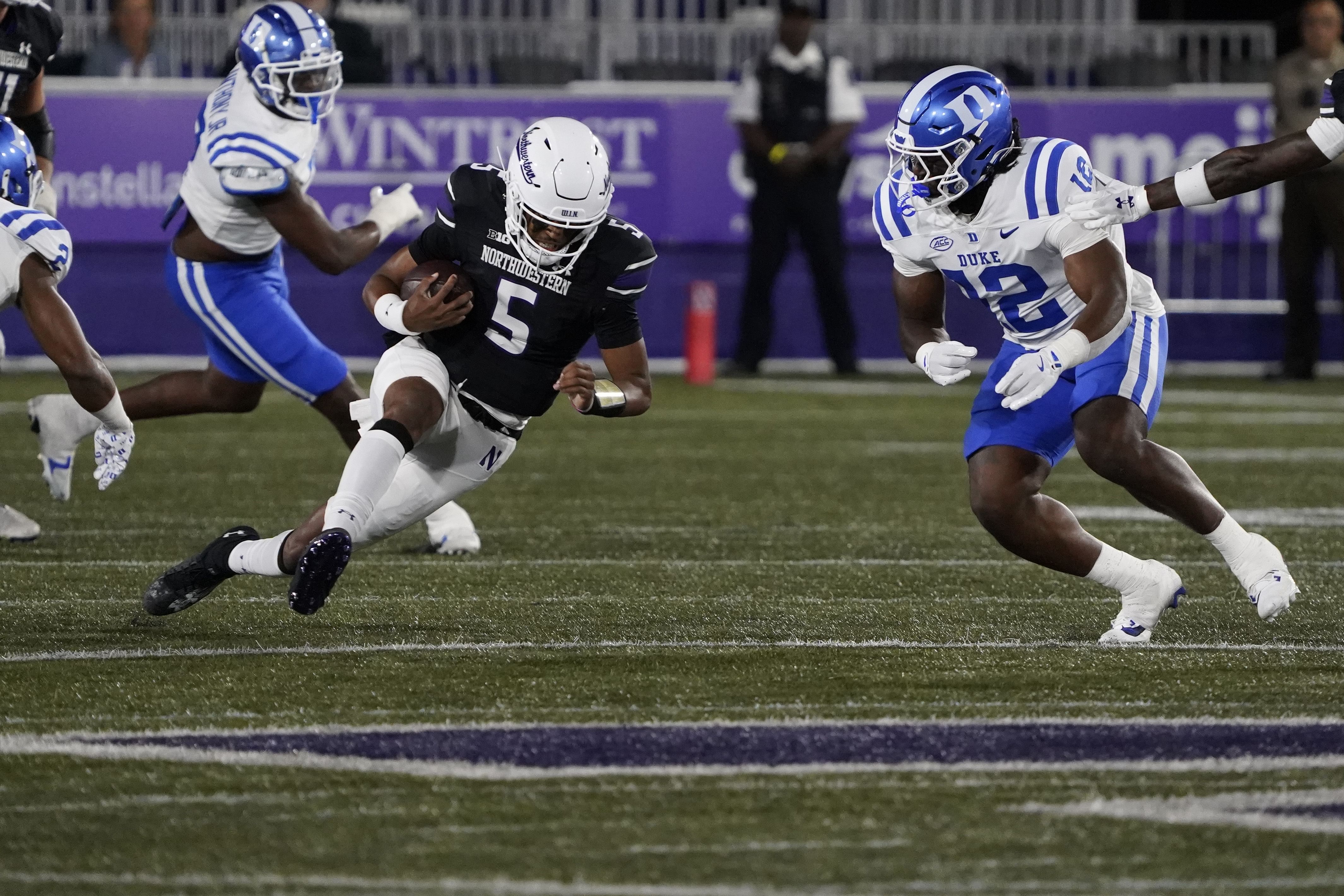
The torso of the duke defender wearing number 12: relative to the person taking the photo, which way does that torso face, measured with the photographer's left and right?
facing the viewer and to the left of the viewer

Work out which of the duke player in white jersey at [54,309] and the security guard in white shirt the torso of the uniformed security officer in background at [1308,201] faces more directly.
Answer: the duke player in white jersey

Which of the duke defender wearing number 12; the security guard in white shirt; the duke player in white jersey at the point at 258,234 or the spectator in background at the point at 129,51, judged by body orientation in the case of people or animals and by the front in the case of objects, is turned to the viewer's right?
the duke player in white jersey

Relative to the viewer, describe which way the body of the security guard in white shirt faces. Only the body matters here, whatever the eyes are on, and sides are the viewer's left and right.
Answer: facing the viewer

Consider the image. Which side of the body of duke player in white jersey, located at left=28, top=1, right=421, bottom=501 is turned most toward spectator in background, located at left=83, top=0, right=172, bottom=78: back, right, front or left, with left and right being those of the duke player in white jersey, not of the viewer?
left

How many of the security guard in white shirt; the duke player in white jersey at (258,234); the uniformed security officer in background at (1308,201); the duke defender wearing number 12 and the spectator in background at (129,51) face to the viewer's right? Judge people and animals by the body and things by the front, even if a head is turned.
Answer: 1

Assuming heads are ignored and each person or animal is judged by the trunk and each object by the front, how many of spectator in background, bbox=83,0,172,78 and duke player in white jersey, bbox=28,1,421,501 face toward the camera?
1

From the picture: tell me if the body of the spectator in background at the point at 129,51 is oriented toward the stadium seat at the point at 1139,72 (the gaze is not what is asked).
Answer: no

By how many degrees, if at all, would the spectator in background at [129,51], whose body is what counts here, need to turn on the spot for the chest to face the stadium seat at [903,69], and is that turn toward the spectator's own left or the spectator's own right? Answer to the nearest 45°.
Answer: approximately 90° to the spectator's own left

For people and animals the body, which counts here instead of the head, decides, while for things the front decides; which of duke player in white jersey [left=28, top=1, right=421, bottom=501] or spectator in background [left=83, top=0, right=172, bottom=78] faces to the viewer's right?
the duke player in white jersey

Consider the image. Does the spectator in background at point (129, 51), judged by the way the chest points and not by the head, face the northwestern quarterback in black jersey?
yes

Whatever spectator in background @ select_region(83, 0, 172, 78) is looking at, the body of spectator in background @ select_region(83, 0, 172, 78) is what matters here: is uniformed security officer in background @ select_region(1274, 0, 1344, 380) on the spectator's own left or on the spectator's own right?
on the spectator's own left

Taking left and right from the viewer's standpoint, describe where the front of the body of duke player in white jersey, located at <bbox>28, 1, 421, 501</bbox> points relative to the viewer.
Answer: facing to the right of the viewer

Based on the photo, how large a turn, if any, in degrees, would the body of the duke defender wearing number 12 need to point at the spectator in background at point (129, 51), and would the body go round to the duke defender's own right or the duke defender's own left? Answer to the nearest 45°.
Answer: approximately 90° to the duke defender's own right

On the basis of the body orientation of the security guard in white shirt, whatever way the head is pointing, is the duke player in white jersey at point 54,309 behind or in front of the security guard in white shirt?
in front

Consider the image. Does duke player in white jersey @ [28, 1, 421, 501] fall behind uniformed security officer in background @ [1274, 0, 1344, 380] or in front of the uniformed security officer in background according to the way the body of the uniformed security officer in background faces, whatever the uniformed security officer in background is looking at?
in front

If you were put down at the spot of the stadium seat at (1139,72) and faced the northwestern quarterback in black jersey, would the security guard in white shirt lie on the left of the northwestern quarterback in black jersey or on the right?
right

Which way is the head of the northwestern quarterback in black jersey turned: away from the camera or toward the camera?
toward the camera

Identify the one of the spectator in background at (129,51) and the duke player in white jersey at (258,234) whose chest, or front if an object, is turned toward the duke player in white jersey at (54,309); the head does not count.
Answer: the spectator in background
